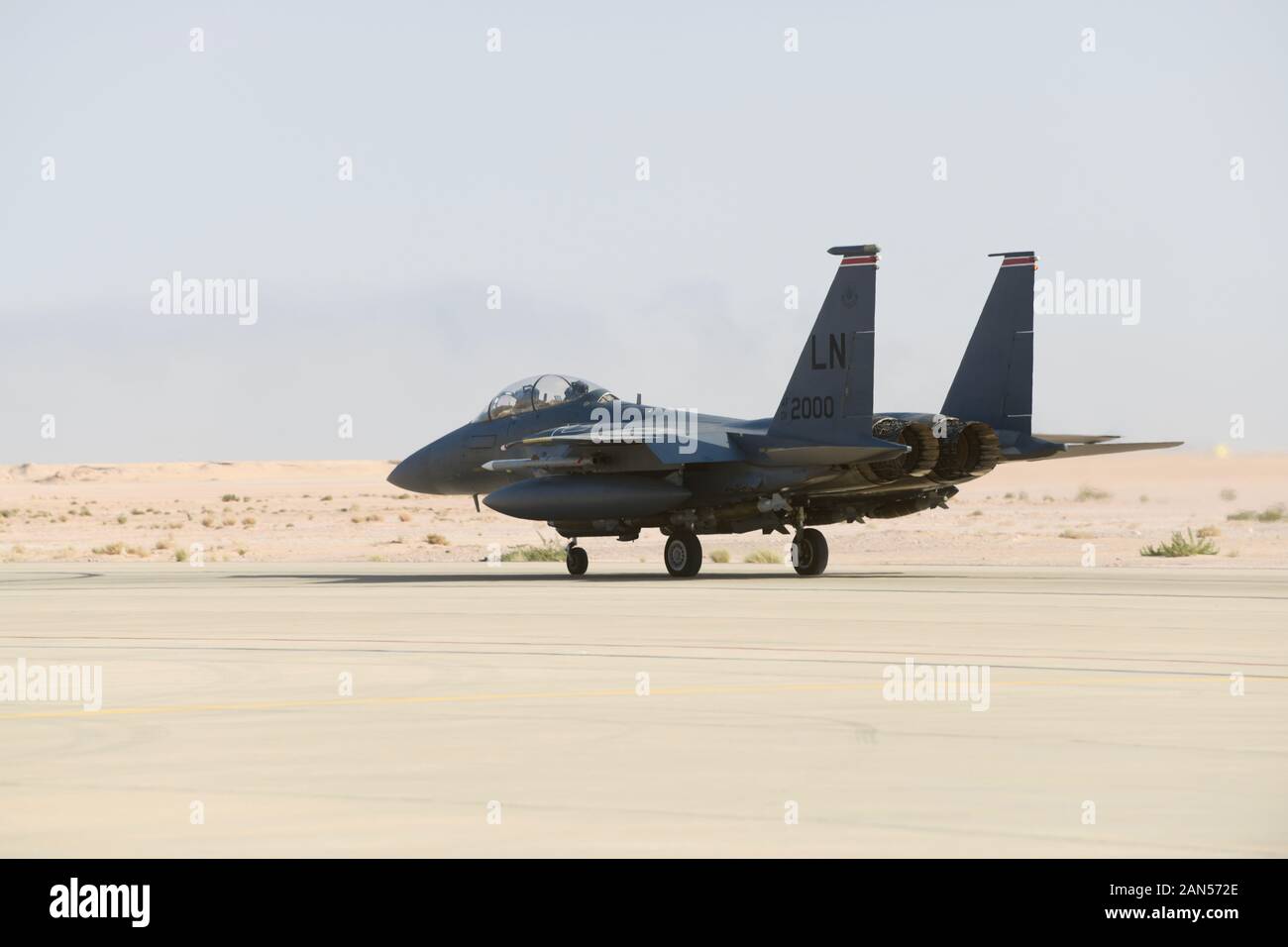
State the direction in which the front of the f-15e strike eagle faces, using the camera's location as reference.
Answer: facing away from the viewer and to the left of the viewer

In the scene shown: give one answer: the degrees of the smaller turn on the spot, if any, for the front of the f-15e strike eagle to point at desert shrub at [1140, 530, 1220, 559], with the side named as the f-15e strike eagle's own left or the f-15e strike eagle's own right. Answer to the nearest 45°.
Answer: approximately 90° to the f-15e strike eagle's own right
